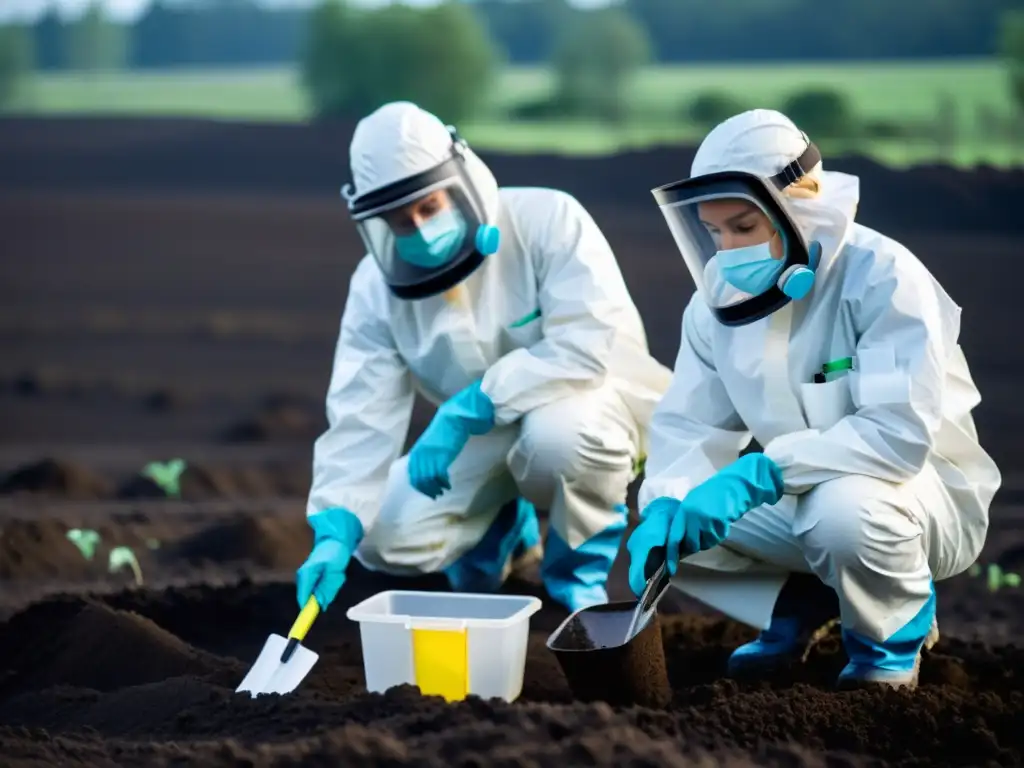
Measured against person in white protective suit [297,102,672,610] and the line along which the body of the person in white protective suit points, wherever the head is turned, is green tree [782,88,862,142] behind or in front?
behind

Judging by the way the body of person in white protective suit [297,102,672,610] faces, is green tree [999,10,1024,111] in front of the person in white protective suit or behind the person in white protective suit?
behind

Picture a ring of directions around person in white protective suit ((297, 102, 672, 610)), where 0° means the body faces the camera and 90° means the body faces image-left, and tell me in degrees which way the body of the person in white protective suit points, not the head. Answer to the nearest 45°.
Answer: approximately 45°

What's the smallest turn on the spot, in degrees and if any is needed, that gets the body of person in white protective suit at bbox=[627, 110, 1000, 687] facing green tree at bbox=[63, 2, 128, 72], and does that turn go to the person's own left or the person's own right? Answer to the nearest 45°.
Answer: approximately 90° to the person's own right

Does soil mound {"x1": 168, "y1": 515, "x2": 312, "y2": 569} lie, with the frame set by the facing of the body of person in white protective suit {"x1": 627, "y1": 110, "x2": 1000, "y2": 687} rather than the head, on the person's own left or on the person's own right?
on the person's own right

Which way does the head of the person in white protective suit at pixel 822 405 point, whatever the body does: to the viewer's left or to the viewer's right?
to the viewer's left

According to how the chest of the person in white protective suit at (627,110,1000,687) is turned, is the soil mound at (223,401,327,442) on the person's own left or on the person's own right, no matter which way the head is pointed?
on the person's own right

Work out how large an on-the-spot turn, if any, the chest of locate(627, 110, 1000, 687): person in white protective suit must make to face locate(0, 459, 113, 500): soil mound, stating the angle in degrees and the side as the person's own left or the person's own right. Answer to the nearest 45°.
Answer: approximately 90° to the person's own right
